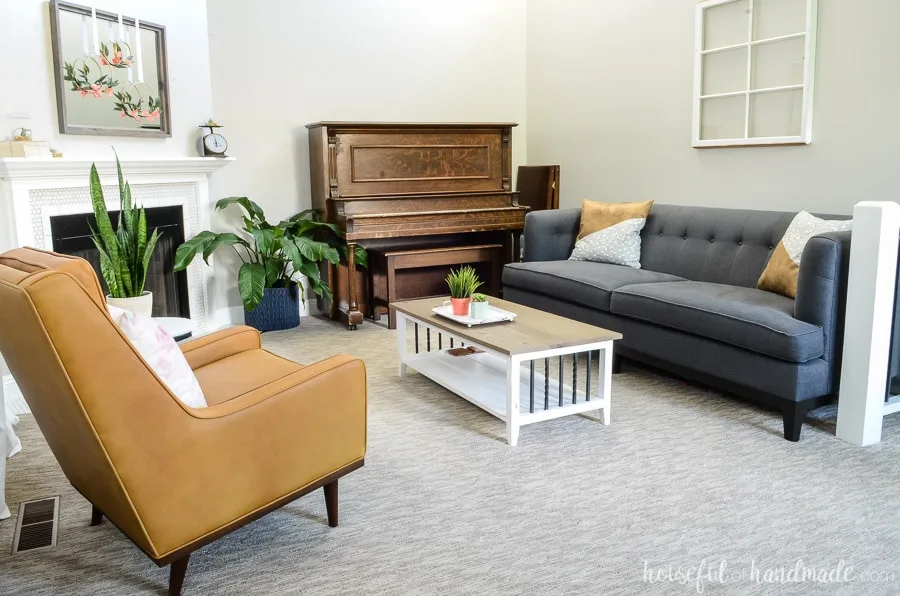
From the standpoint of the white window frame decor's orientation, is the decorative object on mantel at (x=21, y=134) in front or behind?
in front

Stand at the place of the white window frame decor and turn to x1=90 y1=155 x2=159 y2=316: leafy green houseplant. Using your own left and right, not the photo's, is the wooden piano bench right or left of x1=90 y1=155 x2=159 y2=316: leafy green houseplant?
right

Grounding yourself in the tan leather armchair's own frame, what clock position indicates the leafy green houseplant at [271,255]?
The leafy green houseplant is roughly at 11 o'clock from the tan leather armchair.

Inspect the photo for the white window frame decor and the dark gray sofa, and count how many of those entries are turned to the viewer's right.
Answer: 0

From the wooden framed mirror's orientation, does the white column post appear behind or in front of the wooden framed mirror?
in front

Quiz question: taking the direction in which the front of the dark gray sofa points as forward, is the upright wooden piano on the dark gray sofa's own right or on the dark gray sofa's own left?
on the dark gray sofa's own right

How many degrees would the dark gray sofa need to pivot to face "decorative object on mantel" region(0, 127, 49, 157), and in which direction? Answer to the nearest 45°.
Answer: approximately 45° to its right

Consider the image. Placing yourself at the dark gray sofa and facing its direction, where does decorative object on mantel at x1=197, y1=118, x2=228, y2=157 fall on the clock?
The decorative object on mantel is roughly at 2 o'clock from the dark gray sofa.

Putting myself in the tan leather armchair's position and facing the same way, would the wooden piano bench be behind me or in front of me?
in front

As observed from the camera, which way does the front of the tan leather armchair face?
facing away from the viewer and to the right of the viewer

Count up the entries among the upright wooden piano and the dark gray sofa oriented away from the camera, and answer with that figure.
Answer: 0

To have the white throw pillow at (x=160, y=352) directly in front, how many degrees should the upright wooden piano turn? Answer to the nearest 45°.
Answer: approximately 45° to its right

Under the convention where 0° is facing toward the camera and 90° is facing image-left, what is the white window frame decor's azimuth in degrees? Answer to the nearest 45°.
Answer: approximately 45°
